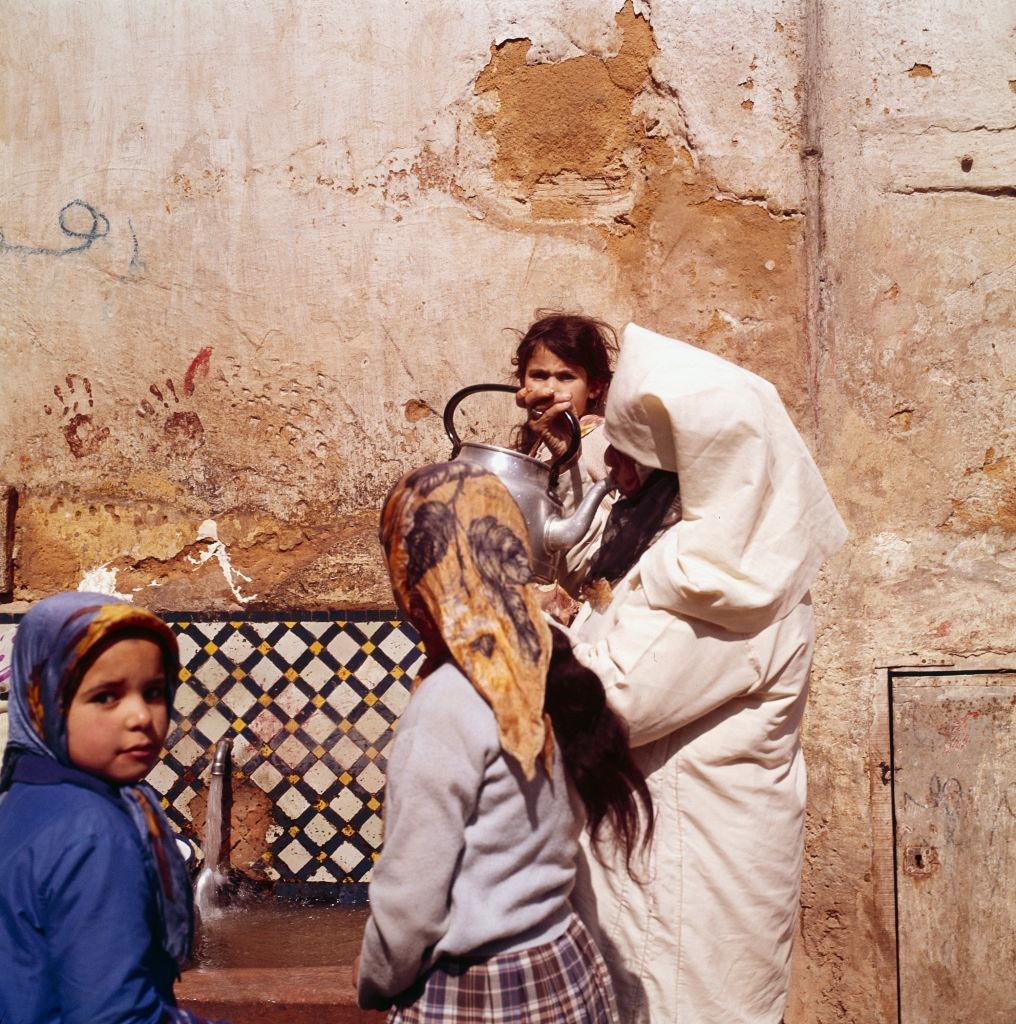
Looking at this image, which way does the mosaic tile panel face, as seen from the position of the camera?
facing the viewer

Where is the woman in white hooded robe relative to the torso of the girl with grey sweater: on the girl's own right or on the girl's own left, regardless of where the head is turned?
on the girl's own right

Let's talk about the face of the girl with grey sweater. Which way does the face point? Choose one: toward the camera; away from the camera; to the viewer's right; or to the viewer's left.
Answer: away from the camera

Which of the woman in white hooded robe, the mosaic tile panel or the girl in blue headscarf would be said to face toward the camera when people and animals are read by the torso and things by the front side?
the mosaic tile panel

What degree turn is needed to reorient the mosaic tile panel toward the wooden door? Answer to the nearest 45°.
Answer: approximately 90° to its left

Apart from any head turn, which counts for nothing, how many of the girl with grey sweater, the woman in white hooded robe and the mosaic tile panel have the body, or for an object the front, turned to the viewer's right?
0

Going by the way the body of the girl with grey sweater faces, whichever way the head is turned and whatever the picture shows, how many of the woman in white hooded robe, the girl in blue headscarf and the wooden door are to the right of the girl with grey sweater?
2

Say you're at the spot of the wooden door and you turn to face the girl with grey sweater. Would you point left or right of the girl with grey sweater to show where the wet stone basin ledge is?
right

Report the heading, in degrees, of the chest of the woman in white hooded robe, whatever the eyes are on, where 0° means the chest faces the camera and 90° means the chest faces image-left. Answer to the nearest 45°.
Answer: approximately 90°

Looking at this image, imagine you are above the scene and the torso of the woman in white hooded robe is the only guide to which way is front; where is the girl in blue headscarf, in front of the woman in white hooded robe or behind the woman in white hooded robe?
in front

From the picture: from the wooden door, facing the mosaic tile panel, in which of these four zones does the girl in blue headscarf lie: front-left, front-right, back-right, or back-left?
front-left

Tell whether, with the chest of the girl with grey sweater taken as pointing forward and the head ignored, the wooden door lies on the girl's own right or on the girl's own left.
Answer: on the girl's own right
